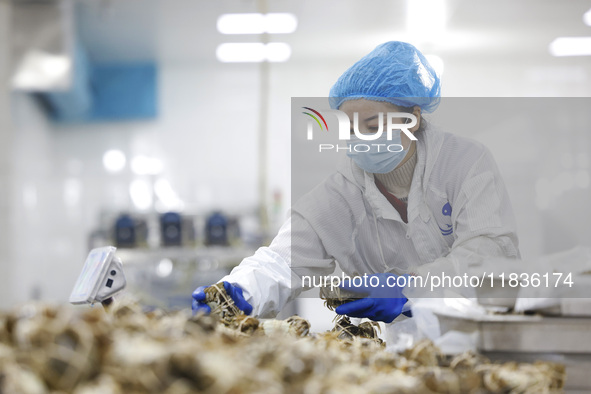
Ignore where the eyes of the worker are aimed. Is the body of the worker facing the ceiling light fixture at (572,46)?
no

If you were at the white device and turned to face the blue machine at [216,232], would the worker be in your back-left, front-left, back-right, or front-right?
front-right

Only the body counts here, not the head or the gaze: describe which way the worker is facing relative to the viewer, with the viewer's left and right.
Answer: facing the viewer and to the left of the viewer

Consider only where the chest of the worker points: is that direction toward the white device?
yes

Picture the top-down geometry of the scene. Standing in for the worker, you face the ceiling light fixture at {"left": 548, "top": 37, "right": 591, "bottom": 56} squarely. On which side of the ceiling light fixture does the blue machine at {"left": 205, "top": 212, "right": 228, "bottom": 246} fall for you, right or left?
left

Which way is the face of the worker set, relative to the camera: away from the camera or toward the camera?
toward the camera

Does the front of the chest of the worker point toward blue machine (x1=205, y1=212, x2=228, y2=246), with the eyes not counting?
no

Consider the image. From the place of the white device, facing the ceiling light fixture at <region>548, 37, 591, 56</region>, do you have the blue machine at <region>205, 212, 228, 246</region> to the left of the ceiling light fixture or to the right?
left

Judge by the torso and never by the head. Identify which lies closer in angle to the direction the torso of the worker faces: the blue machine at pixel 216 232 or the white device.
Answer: the white device

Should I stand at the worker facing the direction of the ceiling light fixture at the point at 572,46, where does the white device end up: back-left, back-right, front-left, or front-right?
back-left
